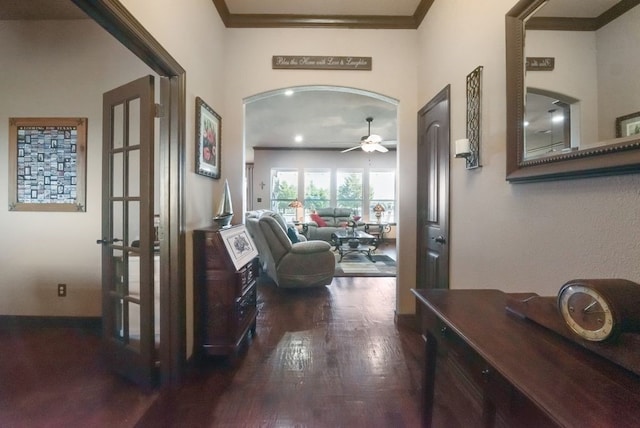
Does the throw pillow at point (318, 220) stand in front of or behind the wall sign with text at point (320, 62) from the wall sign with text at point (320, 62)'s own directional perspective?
behind

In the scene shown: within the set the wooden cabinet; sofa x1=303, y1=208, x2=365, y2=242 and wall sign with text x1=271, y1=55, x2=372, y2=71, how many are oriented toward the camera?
2

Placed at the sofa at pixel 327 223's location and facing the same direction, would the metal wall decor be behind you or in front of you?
in front

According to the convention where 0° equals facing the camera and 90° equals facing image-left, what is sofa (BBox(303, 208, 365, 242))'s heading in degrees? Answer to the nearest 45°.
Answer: approximately 0°

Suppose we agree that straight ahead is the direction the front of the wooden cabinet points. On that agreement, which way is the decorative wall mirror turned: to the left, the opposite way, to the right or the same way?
the opposite way

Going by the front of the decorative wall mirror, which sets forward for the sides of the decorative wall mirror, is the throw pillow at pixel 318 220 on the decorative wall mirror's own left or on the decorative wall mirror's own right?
on the decorative wall mirror's own right

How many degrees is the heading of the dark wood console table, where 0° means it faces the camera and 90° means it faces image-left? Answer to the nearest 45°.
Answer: approximately 45°

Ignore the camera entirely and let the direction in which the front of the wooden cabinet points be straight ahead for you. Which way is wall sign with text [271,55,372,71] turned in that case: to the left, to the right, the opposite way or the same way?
to the right
